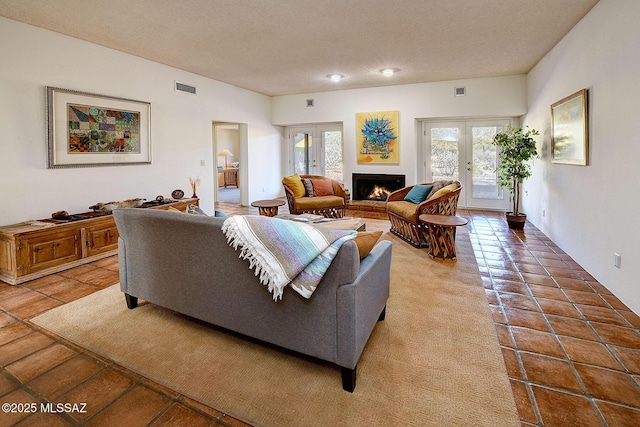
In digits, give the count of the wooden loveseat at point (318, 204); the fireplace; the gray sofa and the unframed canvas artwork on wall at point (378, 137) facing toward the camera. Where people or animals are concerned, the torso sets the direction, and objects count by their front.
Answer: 3

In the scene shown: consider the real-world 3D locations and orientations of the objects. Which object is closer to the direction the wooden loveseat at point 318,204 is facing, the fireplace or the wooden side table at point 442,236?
the wooden side table

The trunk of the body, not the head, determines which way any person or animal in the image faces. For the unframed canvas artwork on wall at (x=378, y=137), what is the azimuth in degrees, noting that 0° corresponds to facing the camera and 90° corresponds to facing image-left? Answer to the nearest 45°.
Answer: approximately 0°

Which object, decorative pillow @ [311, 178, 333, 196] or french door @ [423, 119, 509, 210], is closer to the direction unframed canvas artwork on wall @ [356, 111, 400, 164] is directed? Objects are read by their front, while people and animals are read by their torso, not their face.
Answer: the decorative pillow
